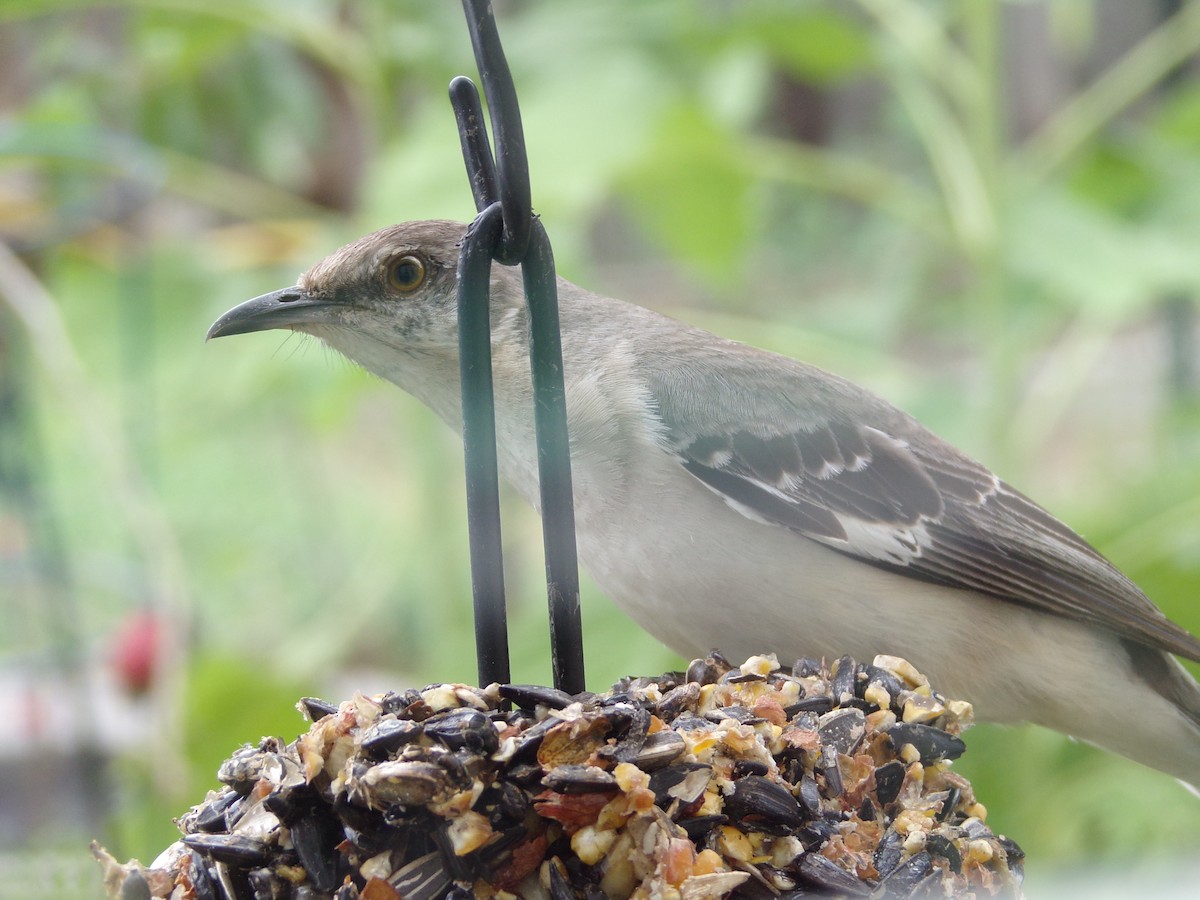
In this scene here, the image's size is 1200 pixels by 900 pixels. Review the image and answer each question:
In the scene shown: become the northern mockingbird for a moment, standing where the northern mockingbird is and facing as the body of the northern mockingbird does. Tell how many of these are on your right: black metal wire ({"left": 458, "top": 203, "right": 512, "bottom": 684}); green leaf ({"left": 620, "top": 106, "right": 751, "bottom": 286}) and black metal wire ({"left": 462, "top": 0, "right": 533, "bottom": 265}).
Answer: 1

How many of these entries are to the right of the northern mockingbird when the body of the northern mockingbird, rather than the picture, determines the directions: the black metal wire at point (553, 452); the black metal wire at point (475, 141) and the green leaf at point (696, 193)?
1

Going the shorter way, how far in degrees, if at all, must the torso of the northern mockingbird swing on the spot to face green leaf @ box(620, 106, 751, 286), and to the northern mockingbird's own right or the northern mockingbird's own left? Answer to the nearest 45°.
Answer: approximately 90° to the northern mockingbird's own right

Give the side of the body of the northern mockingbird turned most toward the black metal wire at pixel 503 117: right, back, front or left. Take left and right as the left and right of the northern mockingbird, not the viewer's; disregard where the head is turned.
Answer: front

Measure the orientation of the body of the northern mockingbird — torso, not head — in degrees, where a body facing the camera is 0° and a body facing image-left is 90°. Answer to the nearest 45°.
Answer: approximately 90°

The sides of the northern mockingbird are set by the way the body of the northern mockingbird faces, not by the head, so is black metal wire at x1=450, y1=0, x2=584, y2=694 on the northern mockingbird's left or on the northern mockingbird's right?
on the northern mockingbird's left

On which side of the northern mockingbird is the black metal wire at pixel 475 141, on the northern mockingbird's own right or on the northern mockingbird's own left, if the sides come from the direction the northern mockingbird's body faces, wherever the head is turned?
on the northern mockingbird's own left
